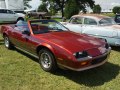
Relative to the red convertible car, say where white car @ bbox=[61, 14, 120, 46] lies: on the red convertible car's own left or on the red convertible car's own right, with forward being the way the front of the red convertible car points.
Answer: on the red convertible car's own left

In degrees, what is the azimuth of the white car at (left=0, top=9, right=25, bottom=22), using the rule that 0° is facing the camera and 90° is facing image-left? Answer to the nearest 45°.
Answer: approximately 270°

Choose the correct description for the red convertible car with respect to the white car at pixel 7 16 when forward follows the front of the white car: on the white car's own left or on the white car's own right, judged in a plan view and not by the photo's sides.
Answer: on the white car's own right

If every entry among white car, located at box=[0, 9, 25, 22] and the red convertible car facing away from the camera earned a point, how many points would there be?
0

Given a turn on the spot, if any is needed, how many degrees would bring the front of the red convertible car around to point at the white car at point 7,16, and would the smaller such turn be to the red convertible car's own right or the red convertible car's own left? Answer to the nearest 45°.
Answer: approximately 135° to the red convertible car's own left
